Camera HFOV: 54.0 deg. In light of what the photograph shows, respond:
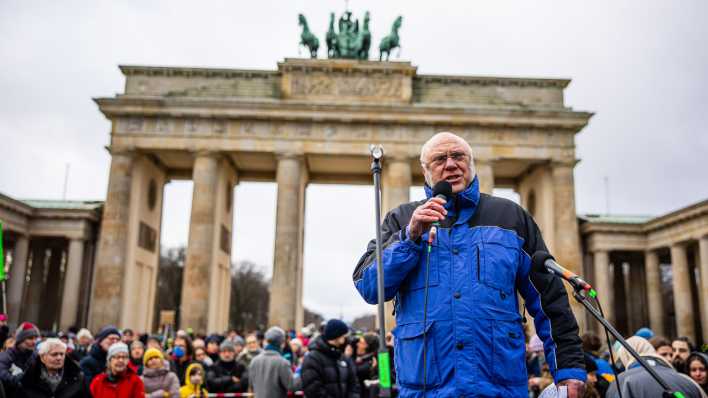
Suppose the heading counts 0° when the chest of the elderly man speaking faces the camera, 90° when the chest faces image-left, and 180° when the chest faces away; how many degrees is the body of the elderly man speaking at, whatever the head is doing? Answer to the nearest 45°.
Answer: approximately 0°

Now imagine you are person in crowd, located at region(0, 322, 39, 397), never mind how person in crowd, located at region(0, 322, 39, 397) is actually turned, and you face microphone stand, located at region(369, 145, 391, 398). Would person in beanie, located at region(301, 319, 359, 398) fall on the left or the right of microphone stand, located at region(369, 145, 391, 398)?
left

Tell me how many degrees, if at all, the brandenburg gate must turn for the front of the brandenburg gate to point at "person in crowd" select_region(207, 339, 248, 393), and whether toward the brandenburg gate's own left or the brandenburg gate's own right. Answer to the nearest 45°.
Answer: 0° — it already faces them

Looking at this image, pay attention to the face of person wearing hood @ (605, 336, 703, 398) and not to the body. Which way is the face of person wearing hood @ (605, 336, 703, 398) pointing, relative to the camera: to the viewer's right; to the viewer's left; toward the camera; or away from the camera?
away from the camera

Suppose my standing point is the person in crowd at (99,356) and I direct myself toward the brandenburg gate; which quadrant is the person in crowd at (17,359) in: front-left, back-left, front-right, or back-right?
back-left

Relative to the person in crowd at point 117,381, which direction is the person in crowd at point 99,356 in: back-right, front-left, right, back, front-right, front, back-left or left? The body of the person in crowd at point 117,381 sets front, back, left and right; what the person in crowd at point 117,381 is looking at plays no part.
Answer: back

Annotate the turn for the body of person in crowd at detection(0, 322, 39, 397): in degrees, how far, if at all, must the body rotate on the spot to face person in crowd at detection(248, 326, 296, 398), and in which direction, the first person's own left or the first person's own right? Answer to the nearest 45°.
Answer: approximately 45° to the first person's own left

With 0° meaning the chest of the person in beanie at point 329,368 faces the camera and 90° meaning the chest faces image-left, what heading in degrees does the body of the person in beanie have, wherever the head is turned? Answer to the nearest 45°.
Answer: approximately 315°

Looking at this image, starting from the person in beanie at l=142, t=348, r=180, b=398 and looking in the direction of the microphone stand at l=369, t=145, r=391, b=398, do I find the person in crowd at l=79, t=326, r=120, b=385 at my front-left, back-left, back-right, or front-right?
back-right
